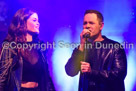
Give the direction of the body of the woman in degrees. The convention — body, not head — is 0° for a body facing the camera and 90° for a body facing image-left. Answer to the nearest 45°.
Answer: approximately 315°

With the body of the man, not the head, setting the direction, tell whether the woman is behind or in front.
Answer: in front

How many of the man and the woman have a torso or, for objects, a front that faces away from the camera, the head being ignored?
0

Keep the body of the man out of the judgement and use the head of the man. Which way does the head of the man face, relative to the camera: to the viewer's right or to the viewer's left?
to the viewer's left

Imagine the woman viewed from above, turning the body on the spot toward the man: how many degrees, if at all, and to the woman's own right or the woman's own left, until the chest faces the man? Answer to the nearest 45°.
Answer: approximately 45° to the woman's own left

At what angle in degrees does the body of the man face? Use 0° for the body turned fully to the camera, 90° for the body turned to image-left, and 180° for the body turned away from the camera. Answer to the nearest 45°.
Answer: approximately 45°
